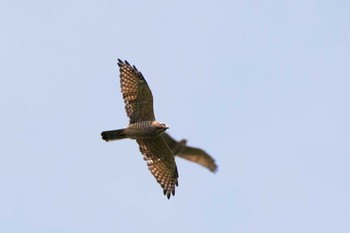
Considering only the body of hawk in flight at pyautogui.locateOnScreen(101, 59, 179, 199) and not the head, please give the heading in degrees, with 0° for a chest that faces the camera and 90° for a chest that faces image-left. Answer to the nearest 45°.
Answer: approximately 270°
